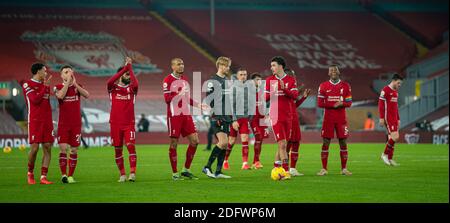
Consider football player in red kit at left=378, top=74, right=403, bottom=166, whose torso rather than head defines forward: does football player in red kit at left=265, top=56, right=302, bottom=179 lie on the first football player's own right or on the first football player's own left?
on the first football player's own right

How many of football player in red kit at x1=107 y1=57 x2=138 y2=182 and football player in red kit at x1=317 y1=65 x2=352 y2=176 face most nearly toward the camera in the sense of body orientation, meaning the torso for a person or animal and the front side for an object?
2

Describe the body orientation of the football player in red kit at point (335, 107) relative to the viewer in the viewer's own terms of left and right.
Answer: facing the viewer

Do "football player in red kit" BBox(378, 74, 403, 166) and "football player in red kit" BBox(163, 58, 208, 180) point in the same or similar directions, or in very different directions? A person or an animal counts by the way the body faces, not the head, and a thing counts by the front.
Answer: same or similar directions

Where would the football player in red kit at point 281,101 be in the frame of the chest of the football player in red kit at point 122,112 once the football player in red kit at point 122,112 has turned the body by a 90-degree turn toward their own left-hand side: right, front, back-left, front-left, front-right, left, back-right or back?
front

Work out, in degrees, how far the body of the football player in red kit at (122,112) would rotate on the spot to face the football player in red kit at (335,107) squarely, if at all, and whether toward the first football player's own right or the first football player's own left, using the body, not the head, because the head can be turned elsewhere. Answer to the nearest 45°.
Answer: approximately 90° to the first football player's own left

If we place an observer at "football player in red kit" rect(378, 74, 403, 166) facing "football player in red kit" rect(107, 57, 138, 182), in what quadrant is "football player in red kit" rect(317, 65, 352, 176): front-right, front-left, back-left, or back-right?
front-left

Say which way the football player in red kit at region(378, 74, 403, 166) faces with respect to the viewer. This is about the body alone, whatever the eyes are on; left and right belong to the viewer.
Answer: facing the viewer and to the right of the viewer

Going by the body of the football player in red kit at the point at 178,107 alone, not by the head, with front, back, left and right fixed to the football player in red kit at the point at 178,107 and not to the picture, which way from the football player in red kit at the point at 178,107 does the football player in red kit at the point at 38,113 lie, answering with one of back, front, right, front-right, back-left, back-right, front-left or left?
back-right

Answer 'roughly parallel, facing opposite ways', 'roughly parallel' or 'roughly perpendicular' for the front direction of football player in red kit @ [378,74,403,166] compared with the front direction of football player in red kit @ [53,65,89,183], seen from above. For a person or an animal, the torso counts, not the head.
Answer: roughly parallel

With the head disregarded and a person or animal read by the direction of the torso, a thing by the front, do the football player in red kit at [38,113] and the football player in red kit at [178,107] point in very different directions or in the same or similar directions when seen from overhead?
same or similar directions

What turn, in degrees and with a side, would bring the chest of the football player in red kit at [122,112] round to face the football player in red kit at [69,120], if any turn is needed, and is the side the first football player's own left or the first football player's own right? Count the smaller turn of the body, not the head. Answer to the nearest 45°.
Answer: approximately 90° to the first football player's own right

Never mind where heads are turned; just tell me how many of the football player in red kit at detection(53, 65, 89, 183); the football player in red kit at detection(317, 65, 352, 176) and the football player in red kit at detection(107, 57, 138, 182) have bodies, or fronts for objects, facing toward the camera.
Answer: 3

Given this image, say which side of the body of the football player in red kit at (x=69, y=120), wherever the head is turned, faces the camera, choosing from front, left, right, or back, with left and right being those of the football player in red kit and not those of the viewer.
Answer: front
